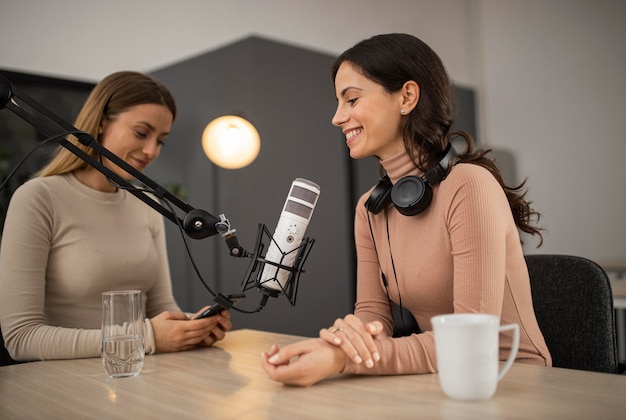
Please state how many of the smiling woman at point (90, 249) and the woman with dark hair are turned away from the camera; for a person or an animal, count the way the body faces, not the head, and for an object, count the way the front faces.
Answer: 0

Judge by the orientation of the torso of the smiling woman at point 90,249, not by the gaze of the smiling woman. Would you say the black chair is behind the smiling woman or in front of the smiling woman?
in front

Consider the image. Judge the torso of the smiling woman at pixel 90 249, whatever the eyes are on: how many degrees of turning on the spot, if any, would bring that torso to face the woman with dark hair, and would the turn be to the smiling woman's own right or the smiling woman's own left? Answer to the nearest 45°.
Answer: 0° — they already face them

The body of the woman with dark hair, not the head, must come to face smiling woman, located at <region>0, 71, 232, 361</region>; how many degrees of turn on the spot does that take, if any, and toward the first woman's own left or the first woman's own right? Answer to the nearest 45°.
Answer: approximately 45° to the first woman's own right

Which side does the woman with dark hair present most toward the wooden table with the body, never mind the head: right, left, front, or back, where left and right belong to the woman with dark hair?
front

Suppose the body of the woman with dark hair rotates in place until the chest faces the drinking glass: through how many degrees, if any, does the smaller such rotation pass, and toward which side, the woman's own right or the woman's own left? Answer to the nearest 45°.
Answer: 0° — they already face it

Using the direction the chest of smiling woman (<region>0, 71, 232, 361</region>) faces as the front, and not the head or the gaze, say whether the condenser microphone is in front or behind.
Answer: in front

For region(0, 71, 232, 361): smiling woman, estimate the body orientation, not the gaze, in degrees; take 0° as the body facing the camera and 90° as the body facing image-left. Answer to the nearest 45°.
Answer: approximately 315°

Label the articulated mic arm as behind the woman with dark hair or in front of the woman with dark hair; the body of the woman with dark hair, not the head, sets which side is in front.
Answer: in front

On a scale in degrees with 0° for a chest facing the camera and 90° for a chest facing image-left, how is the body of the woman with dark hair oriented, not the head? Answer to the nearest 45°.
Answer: approximately 45°
